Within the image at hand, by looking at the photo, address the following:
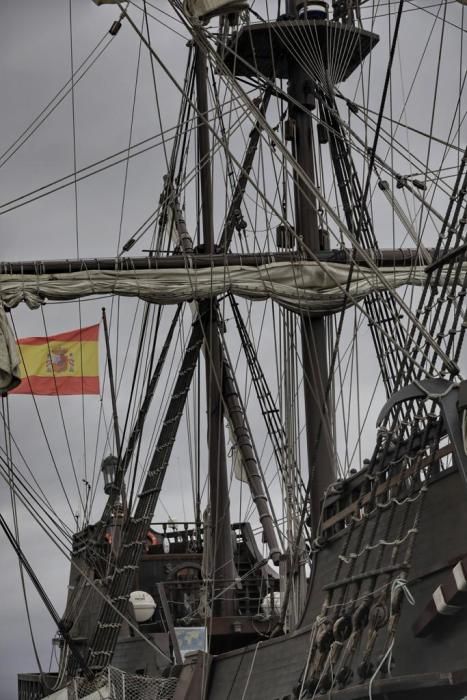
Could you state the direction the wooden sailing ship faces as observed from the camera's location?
facing the viewer and to the right of the viewer
